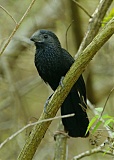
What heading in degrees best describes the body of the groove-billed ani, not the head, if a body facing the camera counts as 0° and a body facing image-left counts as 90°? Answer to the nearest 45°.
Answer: approximately 45°
